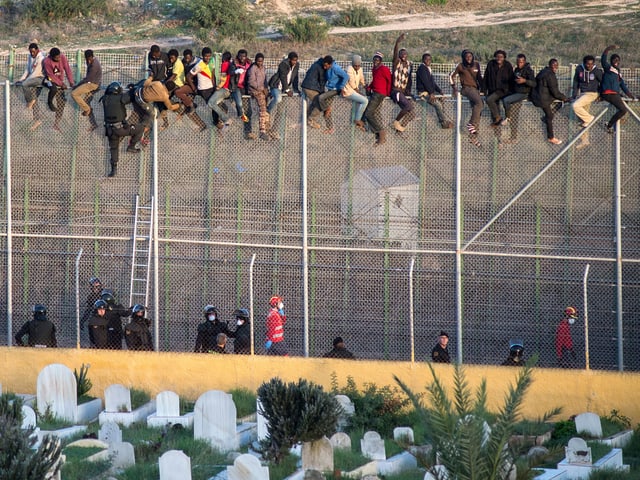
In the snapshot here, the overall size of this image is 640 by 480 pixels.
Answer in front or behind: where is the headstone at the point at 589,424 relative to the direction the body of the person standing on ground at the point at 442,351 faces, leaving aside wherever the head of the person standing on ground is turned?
in front

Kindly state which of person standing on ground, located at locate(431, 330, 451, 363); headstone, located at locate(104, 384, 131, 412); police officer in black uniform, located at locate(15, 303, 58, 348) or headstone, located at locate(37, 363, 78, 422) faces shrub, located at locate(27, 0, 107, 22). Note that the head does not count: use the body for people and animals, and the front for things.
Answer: the police officer in black uniform

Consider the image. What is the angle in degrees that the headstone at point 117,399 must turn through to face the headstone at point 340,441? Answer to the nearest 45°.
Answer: approximately 45° to its left

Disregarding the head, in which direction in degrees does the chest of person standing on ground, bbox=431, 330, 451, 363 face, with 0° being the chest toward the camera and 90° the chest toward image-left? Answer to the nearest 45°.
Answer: approximately 315°

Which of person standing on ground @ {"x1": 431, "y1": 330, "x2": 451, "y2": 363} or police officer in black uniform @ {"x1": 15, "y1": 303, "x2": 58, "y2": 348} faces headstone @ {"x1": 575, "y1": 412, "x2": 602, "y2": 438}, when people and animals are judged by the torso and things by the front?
the person standing on ground

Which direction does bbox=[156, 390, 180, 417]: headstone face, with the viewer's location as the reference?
facing the viewer

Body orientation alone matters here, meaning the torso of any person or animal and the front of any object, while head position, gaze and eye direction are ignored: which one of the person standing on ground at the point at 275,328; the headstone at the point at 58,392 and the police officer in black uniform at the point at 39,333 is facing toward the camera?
the headstone

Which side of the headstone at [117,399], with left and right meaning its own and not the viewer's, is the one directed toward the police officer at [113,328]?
back

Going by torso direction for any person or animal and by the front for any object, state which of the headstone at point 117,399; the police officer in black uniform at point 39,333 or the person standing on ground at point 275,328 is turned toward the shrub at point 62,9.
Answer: the police officer in black uniform

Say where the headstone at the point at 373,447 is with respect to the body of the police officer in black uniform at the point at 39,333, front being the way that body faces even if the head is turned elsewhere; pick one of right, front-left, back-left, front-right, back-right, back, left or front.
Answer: back-right

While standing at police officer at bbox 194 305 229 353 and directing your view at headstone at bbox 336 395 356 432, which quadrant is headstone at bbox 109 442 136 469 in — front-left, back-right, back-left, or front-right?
front-right

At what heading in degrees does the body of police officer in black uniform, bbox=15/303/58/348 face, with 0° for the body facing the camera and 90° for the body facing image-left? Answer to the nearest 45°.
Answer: approximately 180°

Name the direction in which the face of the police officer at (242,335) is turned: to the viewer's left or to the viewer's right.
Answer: to the viewer's left

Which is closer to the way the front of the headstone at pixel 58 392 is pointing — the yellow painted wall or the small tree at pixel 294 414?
the small tree

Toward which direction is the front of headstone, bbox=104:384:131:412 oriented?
toward the camera
